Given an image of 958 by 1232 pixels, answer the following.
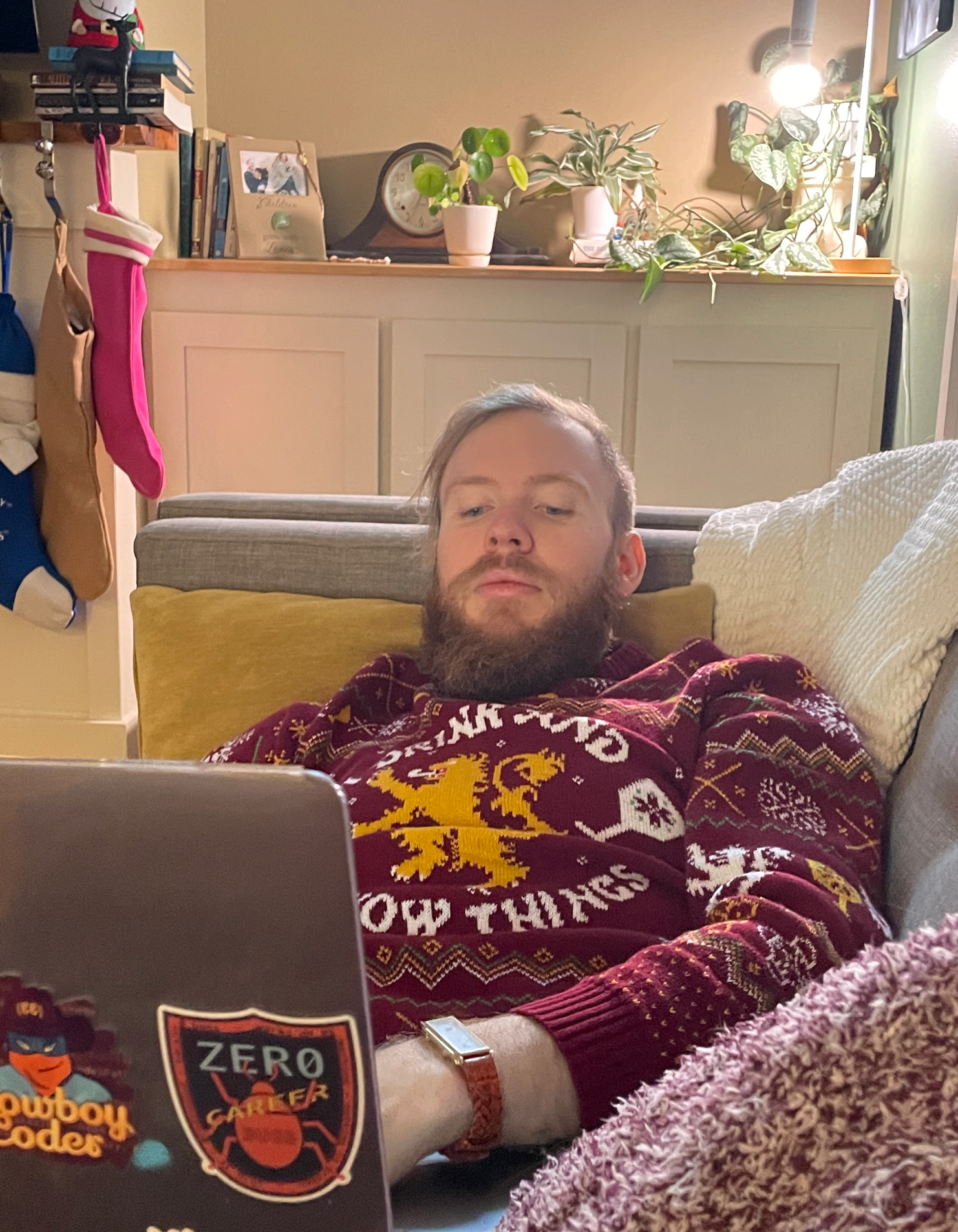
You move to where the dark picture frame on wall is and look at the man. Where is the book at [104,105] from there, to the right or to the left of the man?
right

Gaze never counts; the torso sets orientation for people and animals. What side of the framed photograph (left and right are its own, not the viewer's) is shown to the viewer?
front

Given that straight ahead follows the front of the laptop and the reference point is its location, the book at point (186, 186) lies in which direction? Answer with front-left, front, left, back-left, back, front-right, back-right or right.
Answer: front

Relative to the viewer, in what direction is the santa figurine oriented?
toward the camera

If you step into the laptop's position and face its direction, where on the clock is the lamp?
The lamp is roughly at 1 o'clock from the laptop.

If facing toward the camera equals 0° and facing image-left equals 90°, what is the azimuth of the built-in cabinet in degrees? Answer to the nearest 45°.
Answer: approximately 0°

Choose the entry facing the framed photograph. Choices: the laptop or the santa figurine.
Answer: the laptop

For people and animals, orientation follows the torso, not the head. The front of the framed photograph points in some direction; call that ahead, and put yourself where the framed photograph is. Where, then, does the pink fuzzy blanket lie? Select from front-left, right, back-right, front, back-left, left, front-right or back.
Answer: front

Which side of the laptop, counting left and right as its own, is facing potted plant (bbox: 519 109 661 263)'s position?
front

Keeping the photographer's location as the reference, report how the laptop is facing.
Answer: facing away from the viewer
